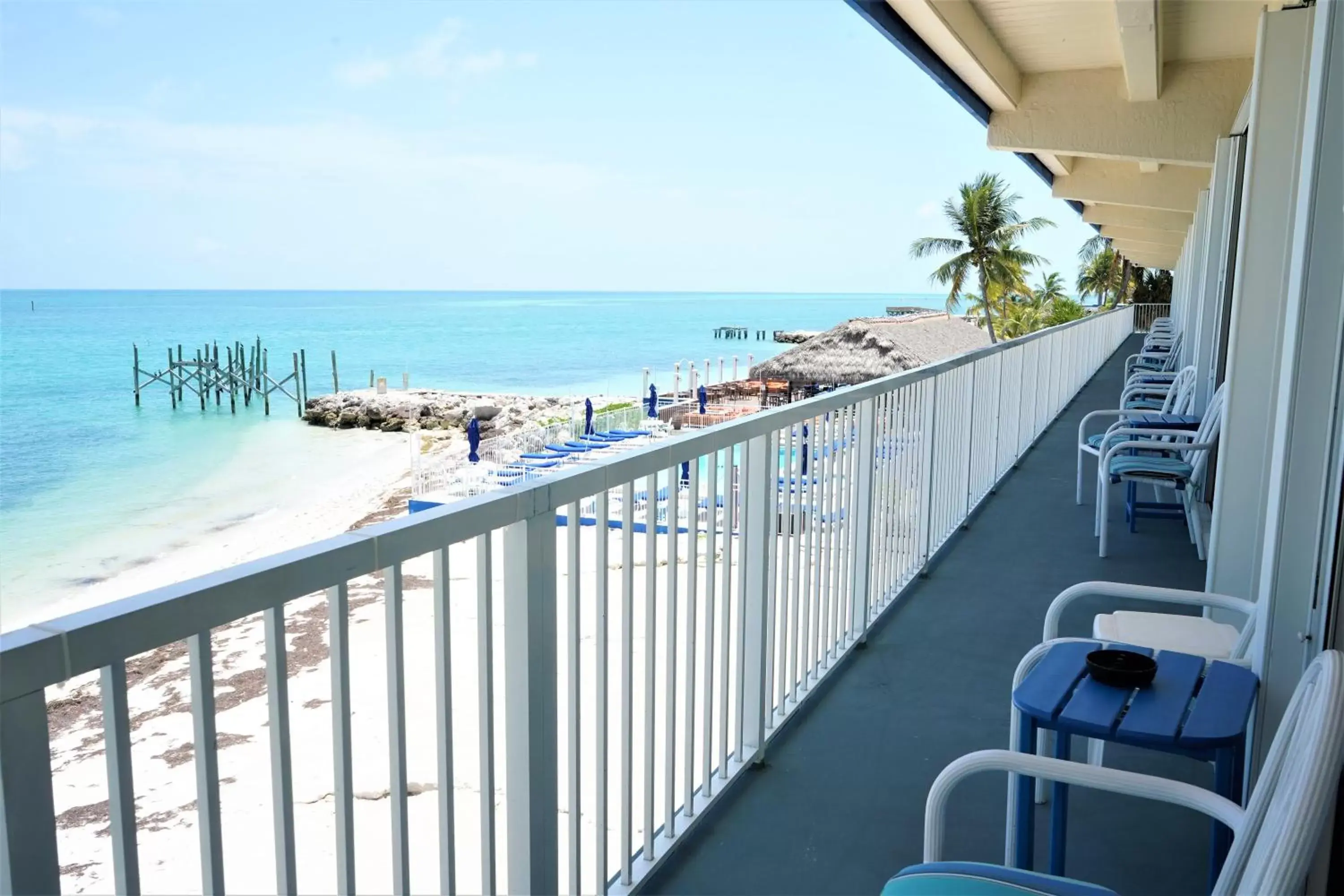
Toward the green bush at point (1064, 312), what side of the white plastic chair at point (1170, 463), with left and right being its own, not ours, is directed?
right

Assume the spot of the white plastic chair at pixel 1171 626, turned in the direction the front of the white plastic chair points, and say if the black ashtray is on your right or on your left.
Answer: on your left

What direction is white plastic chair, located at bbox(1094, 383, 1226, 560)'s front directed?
to the viewer's left

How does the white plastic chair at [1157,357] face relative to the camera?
to the viewer's left

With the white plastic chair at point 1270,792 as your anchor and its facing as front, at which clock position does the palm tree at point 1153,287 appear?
The palm tree is roughly at 3 o'clock from the white plastic chair.

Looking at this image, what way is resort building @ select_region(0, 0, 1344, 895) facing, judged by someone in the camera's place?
facing to the left of the viewer

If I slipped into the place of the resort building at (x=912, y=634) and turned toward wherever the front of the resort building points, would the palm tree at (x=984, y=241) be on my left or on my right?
on my right

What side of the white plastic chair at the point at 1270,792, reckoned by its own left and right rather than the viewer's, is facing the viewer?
left

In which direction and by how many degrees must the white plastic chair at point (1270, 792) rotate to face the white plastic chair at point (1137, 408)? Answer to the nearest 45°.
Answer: approximately 90° to its right
